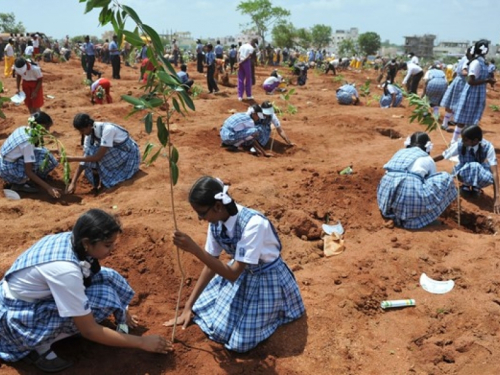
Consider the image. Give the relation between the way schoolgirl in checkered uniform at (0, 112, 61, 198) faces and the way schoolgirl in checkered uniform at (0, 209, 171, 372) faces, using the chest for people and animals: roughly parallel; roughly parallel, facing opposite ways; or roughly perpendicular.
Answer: roughly parallel

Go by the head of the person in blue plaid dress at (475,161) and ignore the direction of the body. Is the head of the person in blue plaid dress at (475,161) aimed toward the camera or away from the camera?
toward the camera

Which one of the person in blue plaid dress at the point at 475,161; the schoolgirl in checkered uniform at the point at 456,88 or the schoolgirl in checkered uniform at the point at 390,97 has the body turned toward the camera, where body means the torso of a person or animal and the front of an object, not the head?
the person in blue plaid dress

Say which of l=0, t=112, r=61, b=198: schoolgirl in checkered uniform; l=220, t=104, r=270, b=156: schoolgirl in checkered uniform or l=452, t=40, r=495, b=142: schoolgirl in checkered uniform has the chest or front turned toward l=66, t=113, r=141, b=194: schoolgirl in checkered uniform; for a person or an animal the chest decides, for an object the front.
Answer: l=0, t=112, r=61, b=198: schoolgirl in checkered uniform

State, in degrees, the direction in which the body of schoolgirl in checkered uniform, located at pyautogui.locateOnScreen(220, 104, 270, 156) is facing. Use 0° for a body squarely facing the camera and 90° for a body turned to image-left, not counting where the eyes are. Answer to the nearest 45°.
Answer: approximately 270°

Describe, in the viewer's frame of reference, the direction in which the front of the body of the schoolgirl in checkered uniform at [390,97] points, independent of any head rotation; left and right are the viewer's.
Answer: facing to the left of the viewer

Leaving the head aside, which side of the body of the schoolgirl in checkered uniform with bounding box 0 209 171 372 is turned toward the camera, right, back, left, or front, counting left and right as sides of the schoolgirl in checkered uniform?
right

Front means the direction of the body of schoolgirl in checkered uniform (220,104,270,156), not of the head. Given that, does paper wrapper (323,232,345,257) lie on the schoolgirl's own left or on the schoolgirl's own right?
on the schoolgirl's own right

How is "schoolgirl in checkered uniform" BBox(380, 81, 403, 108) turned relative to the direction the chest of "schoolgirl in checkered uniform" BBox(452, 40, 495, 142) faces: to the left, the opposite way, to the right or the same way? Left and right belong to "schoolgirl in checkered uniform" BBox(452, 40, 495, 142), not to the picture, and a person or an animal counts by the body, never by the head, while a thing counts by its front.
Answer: the opposite way

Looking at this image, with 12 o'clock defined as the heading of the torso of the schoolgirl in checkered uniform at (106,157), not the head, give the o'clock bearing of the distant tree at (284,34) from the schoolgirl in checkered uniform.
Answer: The distant tree is roughly at 4 o'clock from the schoolgirl in checkered uniform.

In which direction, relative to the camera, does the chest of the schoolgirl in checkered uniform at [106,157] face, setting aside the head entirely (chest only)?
to the viewer's left
